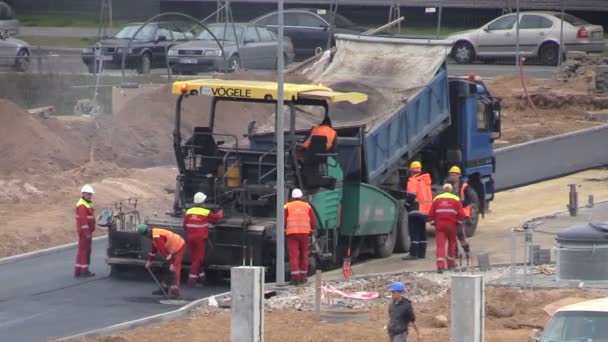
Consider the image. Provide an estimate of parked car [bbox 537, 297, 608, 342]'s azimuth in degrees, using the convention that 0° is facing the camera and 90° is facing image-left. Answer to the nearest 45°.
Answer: approximately 45°

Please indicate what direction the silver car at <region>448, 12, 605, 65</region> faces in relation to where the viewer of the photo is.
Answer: facing away from the viewer and to the left of the viewer

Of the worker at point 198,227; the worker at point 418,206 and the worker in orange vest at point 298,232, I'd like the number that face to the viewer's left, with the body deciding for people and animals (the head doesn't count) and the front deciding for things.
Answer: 1

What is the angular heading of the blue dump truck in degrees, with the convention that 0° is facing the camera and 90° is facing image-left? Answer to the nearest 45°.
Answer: approximately 225°

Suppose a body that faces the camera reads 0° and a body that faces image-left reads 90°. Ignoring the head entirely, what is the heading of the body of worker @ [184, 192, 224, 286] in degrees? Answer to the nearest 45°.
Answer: approximately 225°

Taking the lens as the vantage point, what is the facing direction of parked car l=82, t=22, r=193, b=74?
facing the viewer and to the left of the viewer

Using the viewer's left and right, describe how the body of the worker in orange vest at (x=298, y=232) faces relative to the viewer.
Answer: facing away from the viewer

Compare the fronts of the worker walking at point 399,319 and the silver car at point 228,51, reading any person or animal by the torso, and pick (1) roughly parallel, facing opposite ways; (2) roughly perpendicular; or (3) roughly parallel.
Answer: roughly parallel
